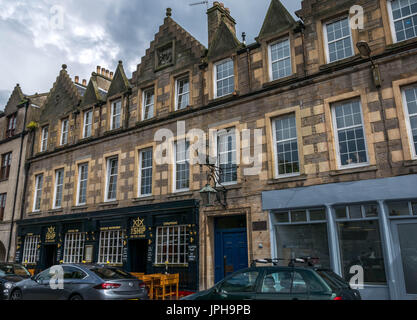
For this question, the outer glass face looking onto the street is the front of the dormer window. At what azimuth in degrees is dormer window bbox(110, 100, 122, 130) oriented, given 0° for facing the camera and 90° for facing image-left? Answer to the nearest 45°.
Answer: approximately 45°

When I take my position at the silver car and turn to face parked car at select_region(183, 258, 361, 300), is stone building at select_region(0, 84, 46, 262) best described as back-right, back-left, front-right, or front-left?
back-left

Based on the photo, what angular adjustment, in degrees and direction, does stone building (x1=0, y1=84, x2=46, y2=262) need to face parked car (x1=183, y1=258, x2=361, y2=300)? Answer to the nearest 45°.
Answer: approximately 45° to its left

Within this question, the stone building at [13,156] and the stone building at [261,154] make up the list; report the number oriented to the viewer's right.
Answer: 0

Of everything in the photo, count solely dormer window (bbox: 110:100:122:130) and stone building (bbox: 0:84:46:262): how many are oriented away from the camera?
0

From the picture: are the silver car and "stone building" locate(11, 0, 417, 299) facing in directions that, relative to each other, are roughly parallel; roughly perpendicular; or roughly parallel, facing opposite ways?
roughly perpendicular

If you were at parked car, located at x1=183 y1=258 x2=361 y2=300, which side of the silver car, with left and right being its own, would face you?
back

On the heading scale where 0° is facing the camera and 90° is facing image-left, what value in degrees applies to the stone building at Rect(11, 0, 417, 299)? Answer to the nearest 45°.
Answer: approximately 45°

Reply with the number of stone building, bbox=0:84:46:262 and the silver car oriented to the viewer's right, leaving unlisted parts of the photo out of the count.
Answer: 0

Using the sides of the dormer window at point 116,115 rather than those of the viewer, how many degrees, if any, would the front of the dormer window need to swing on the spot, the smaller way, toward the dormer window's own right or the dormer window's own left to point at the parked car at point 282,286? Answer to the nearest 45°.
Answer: approximately 45° to the dormer window's own left

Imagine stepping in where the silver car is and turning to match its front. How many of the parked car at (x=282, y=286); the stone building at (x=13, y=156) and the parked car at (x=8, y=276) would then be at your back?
1

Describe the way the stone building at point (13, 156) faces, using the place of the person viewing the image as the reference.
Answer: facing the viewer and to the left of the viewer

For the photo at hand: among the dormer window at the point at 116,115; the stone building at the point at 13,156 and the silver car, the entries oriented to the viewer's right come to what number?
0

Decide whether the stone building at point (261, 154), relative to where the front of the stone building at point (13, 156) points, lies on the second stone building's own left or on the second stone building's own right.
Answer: on the second stone building's own left
